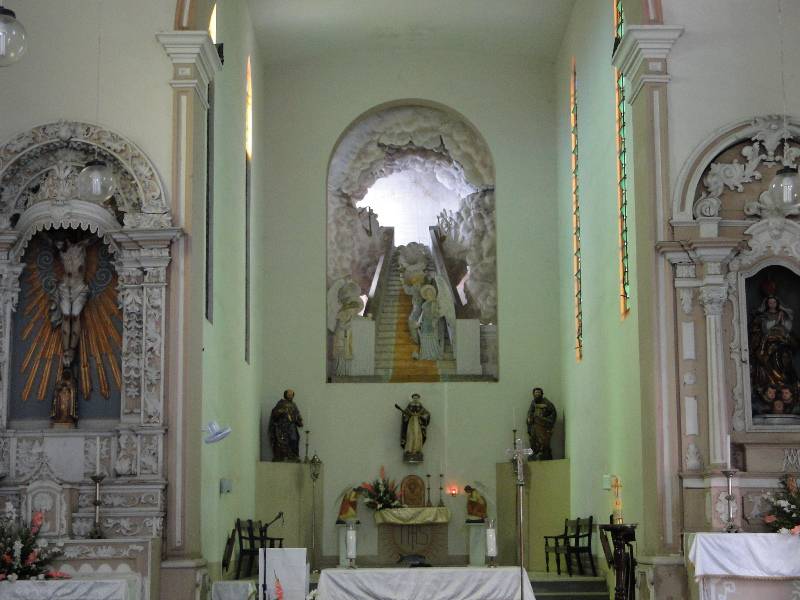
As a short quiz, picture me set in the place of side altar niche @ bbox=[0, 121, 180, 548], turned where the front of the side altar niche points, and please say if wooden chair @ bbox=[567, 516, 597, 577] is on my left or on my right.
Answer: on my left

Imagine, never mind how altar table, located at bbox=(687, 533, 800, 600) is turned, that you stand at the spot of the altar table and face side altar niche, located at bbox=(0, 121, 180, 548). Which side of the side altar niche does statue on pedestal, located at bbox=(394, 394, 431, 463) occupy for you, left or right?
right

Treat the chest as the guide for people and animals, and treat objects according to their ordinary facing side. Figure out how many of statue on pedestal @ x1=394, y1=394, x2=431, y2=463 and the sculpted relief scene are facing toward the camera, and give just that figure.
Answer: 2
